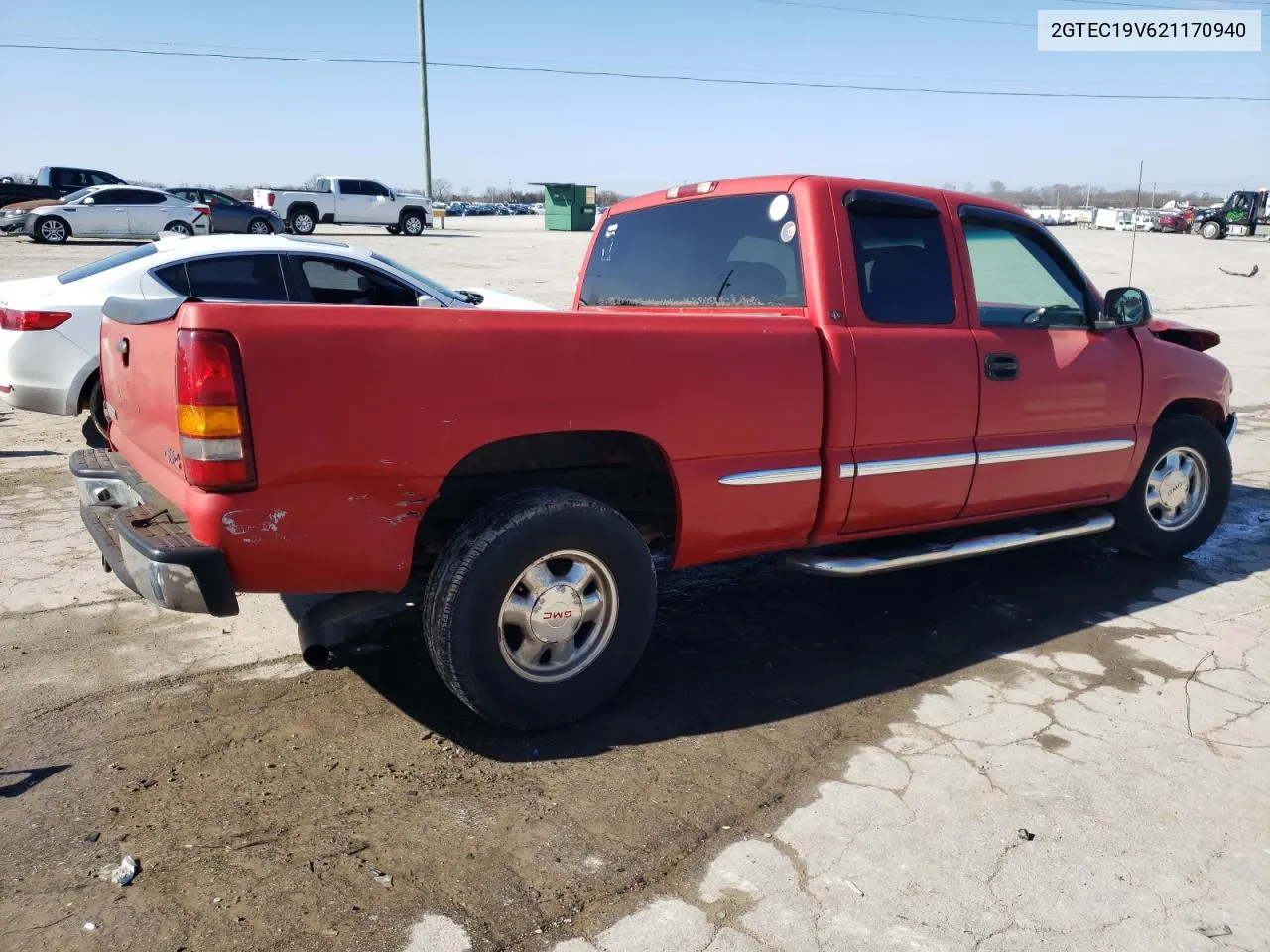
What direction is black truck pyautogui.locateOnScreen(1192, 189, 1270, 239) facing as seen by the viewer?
to the viewer's left

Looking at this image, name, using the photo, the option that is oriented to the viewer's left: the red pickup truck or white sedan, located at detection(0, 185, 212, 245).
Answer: the white sedan

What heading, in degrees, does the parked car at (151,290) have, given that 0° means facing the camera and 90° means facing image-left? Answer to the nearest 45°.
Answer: approximately 270°

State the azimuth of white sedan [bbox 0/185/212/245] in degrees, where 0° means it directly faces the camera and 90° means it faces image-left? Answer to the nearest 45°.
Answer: approximately 90°

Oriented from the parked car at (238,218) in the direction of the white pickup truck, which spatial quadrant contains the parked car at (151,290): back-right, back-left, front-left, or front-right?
back-right

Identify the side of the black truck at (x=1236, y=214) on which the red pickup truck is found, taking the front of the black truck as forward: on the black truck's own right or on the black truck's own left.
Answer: on the black truck's own left

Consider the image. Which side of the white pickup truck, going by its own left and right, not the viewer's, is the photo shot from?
right

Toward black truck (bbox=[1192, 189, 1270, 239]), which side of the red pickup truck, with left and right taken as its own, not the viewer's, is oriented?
front

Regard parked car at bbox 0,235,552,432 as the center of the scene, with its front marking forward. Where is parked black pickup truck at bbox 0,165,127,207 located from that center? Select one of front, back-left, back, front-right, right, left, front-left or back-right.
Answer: left

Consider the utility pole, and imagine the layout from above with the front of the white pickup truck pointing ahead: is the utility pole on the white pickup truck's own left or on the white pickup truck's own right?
on the white pickup truck's own left

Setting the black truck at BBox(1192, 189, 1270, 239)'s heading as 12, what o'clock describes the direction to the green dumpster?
The green dumpster is roughly at 11 o'clock from the black truck.
